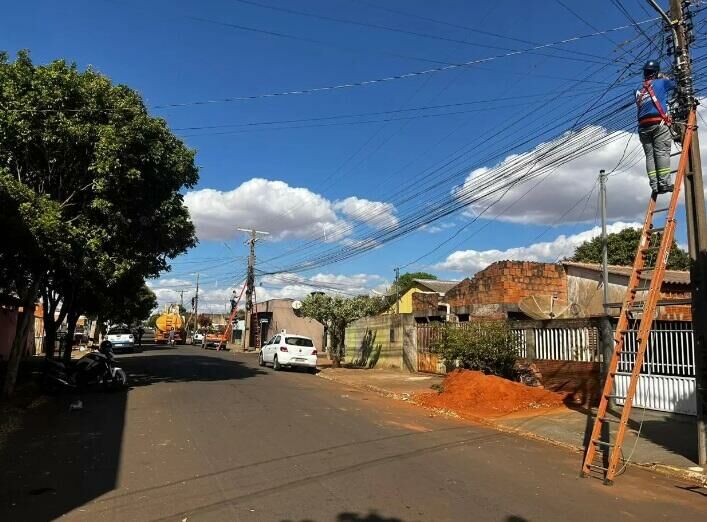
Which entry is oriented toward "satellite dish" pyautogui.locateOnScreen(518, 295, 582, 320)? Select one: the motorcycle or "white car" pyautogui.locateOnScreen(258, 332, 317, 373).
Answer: the motorcycle

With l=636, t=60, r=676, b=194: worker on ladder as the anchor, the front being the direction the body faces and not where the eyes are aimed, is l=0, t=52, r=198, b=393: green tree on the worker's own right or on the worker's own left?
on the worker's own left

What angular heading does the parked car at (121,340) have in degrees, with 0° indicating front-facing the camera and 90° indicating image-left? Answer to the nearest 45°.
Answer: approximately 0°

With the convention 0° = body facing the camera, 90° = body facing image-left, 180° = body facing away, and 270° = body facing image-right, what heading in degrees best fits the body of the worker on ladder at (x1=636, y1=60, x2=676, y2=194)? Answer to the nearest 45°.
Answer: approximately 225°

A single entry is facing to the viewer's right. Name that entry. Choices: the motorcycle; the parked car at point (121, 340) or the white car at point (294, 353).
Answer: the motorcycle

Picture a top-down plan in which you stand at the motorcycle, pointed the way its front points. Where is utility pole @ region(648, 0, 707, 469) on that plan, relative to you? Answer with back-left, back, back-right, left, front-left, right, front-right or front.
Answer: front-right

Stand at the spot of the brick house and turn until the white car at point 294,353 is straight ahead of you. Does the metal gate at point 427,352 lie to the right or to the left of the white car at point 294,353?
left

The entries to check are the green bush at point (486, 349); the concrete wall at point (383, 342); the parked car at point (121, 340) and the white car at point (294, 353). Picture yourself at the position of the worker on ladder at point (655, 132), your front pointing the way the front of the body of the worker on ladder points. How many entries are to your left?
4

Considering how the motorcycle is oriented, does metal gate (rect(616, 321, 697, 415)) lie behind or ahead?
ahead

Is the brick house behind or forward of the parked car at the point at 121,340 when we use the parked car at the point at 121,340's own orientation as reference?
forward

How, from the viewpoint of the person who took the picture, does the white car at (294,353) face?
facing away from the viewer and to the left of the viewer
